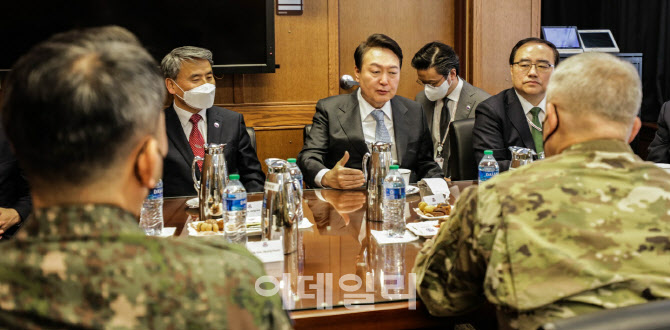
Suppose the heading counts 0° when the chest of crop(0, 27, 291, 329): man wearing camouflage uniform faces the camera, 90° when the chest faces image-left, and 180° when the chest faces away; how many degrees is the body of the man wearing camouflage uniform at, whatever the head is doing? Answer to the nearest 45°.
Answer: approximately 225°

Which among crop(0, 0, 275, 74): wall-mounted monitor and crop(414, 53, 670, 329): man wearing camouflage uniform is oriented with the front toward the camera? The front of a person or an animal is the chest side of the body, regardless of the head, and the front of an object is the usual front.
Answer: the wall-mounted monitor

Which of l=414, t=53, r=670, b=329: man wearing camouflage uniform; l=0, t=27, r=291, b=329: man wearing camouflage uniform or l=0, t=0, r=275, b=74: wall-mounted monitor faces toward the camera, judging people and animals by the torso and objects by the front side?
the wall-mounted monitor

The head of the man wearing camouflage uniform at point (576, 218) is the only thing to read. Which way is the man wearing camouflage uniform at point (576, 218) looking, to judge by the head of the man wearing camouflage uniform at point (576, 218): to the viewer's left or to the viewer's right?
to the viewer's left

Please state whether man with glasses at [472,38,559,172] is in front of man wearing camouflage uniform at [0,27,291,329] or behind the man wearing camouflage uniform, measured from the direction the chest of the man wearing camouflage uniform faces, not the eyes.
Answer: in front

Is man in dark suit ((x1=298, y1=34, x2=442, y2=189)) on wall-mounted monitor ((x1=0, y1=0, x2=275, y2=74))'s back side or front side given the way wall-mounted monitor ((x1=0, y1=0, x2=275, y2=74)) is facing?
on the front side

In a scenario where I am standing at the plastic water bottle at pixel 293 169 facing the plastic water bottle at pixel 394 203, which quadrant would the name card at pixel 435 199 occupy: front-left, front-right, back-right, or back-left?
front-left

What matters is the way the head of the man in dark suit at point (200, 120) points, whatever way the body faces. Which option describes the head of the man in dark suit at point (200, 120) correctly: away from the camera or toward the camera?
toward the camera

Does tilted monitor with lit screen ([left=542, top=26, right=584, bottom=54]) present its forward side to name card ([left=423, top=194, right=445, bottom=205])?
yes

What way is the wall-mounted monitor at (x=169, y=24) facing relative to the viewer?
toward the camera

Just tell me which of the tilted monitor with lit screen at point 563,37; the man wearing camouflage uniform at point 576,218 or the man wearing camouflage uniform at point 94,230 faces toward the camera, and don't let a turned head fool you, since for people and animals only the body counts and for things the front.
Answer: the tilted monitor with lit screen

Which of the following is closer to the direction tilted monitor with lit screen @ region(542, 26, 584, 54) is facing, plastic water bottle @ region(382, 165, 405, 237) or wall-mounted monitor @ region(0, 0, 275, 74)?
the plastic water bottle

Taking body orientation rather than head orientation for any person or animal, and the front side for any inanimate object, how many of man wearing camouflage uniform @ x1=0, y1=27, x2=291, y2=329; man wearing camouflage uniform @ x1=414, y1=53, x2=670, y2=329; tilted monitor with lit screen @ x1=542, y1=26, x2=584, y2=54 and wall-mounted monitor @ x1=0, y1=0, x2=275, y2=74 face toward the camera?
2

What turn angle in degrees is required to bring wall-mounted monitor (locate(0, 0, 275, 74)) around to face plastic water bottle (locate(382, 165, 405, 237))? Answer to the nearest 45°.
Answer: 0° — it already faces it

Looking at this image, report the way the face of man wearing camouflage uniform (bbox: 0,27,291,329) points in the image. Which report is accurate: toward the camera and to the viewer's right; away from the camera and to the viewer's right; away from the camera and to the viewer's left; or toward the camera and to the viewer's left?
away from the camera and to the viewer's right

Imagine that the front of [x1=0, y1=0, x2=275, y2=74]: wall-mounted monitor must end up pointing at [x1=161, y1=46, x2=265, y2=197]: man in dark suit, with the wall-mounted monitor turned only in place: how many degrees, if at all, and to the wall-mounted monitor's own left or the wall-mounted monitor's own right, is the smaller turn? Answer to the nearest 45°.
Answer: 0° — it already faces them

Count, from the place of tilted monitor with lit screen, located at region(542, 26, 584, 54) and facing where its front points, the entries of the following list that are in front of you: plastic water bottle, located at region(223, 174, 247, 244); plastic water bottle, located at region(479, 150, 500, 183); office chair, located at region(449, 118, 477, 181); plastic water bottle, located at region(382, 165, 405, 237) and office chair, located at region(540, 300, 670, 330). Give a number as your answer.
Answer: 5
